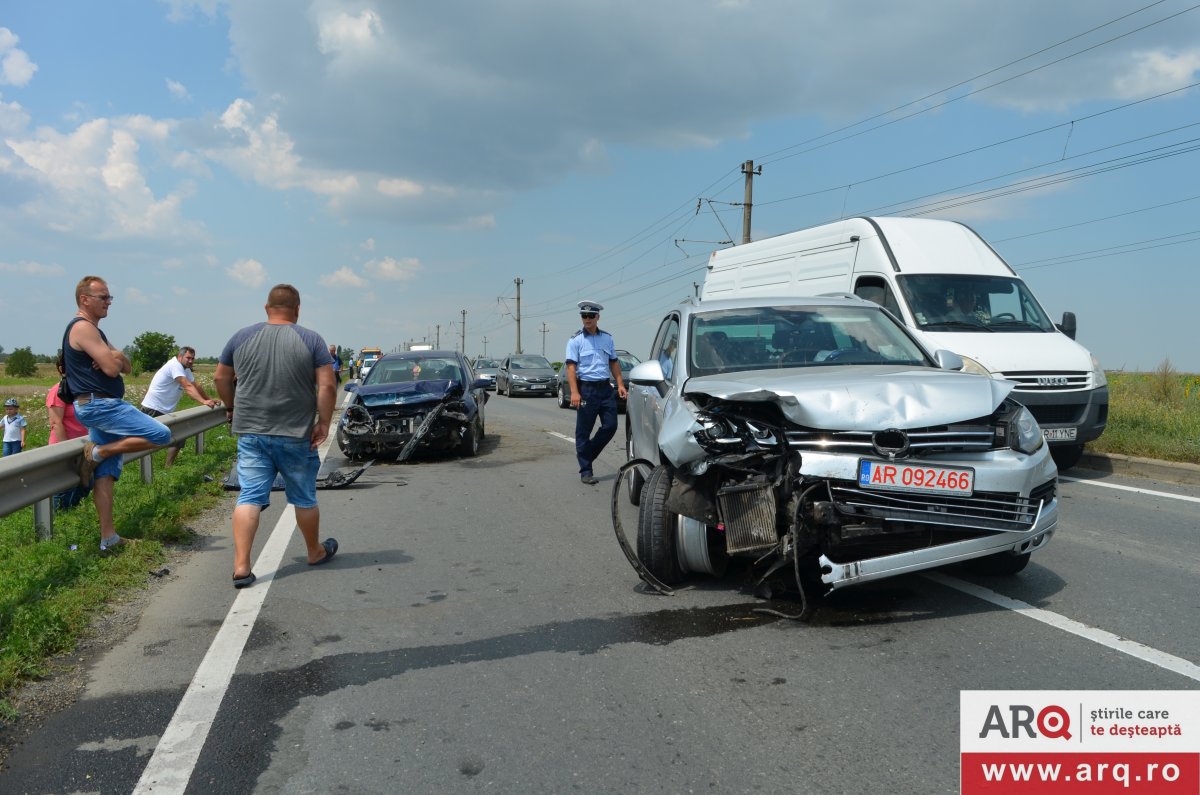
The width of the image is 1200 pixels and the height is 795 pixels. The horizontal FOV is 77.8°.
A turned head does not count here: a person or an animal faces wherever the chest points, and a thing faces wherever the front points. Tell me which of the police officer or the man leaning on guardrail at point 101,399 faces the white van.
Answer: the man leaning on guardrail

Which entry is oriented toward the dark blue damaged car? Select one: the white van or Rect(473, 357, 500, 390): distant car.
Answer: the distant car

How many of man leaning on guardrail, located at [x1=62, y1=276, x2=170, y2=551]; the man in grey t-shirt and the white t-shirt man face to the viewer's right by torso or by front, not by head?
2

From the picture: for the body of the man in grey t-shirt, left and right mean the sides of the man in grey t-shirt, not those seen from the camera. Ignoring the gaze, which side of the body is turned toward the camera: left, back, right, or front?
back

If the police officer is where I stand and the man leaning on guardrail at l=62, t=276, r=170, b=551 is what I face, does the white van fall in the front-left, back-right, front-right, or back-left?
back-left

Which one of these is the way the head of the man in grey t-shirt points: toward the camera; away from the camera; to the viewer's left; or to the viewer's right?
away from the camera

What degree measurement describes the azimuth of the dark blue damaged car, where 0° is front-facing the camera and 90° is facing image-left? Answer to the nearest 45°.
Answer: approximately 0°

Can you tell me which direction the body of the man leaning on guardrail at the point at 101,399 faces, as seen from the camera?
to the viewer's right

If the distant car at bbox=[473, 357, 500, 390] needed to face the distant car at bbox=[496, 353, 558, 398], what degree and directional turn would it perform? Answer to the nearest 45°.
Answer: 0° — it already faces it

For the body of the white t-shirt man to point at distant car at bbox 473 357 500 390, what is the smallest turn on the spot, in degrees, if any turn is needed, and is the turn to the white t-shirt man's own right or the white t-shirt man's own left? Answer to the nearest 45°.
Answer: approximately 45° to the white t-shirt man's own left

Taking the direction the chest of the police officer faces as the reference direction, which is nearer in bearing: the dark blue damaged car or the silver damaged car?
the silver damaged car
